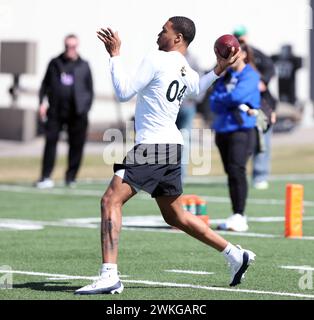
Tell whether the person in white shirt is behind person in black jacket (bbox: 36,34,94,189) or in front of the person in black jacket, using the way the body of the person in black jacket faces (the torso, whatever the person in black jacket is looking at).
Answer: in front

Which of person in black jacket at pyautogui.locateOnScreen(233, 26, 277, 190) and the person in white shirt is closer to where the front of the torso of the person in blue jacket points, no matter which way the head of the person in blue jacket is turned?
the person in white shirt

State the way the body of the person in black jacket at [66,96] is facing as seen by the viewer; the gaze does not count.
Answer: toward the camera

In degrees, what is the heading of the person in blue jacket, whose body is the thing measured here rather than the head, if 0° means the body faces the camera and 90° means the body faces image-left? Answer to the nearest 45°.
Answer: approximately 45°

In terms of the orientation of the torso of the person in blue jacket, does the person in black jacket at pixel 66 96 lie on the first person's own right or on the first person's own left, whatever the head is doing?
on the first person's own right

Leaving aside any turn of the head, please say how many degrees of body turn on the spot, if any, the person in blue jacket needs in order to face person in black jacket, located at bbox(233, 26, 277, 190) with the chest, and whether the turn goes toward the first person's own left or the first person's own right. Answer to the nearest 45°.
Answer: approximately 135° to the first person's own right
